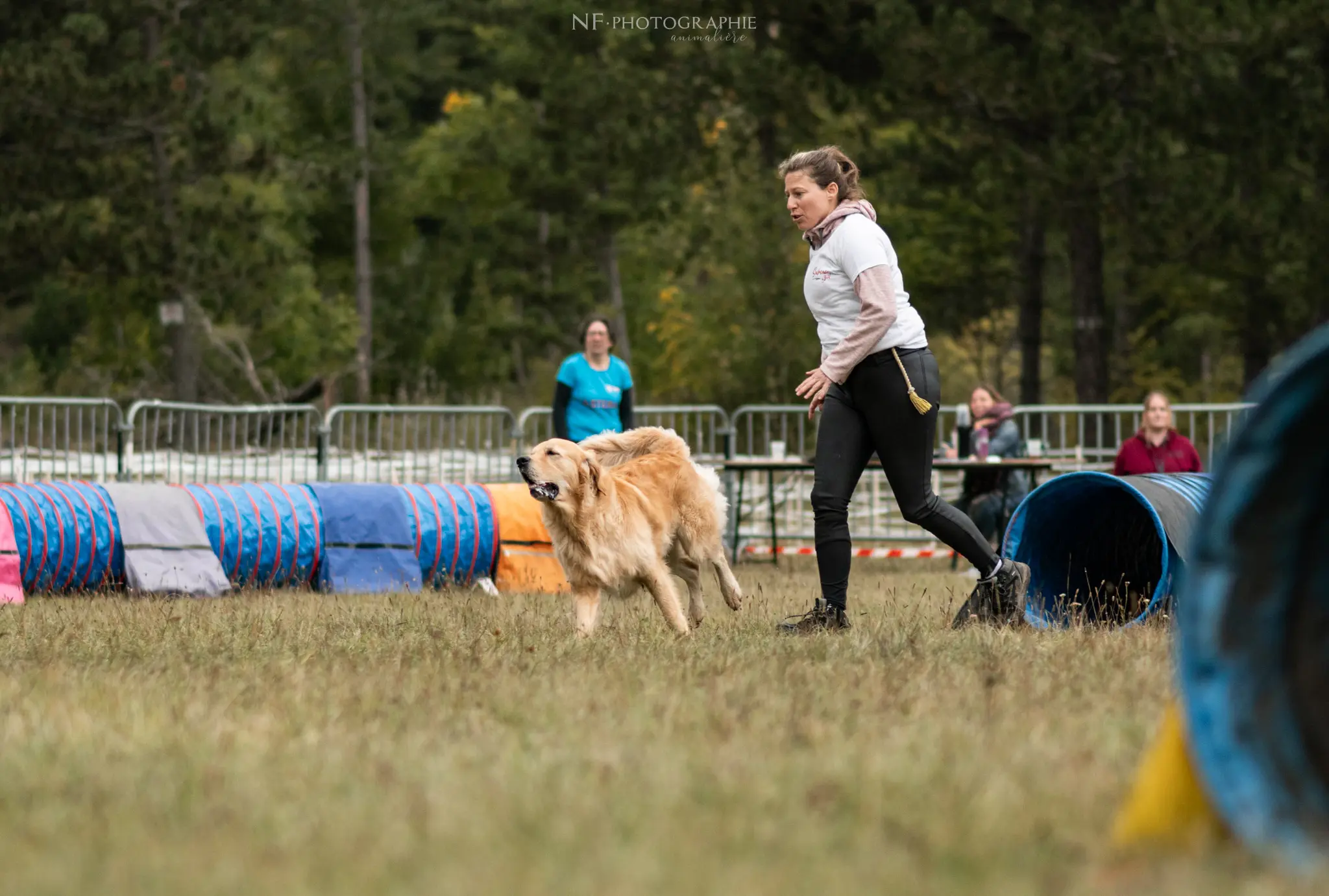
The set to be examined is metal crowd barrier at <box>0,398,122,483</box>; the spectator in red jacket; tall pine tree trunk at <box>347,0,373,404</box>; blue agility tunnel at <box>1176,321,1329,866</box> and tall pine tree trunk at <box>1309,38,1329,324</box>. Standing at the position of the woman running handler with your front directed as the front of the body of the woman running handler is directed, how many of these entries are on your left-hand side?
1

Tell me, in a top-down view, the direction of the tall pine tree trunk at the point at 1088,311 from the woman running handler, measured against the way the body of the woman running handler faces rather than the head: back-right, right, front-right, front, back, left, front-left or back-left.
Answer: right

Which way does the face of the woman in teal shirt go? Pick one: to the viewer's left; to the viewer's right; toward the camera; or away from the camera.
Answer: toward the camera

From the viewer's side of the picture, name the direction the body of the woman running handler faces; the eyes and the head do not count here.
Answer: to the viewer's left

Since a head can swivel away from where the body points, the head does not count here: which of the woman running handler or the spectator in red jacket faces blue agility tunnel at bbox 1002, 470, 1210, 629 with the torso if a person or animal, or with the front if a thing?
the spectator in red jacket

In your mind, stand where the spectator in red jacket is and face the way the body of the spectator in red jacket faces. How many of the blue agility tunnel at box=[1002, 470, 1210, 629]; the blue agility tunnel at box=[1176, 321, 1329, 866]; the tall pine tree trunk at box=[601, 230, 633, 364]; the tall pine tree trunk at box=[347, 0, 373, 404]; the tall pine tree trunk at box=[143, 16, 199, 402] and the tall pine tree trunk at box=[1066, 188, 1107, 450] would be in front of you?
2

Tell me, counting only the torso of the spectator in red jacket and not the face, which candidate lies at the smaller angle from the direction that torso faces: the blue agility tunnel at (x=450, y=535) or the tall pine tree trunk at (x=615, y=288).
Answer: the blue agility tunnel

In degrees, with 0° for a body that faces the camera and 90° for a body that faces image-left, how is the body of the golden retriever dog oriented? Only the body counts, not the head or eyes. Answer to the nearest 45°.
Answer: approximately 45°

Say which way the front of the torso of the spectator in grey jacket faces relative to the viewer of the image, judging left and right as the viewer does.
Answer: facing the viewer and to the left of the viewer

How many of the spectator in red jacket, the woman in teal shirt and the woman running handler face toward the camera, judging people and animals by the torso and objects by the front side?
2

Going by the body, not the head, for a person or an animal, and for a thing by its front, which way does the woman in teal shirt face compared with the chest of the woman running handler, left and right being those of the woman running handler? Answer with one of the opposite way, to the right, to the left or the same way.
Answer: to the left

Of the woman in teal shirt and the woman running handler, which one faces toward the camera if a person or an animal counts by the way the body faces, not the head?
the woman in teal shirt

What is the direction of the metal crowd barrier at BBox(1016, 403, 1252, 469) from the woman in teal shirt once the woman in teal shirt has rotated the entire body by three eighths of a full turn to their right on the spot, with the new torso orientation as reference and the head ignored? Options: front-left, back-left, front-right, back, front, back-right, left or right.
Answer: right

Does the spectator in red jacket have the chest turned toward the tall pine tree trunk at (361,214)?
no

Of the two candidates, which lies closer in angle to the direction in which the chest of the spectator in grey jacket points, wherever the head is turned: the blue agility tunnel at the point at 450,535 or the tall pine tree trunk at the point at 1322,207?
the blue agility tunnel

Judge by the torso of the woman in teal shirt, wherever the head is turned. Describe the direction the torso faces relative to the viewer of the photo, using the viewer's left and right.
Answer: facing the viewer
